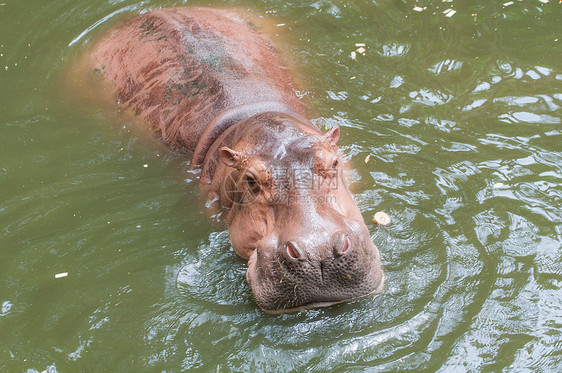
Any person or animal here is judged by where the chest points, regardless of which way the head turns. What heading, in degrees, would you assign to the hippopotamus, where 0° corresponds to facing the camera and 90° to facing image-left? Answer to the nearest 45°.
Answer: approximately 315°

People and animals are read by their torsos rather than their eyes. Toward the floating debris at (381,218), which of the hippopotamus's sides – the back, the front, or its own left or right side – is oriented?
front
